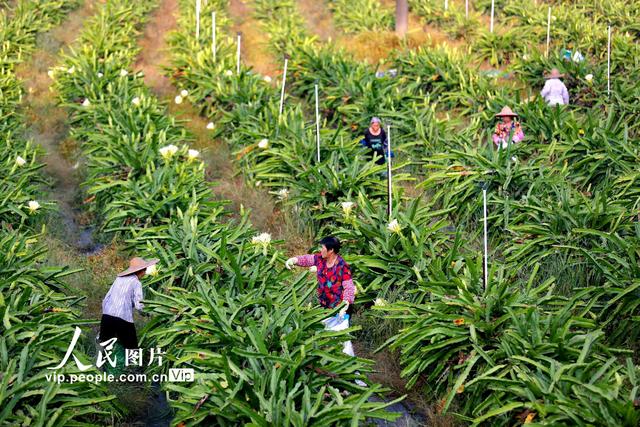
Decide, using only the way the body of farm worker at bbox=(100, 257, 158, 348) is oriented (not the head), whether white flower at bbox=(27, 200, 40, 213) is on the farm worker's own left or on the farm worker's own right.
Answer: on the farm worker's own left

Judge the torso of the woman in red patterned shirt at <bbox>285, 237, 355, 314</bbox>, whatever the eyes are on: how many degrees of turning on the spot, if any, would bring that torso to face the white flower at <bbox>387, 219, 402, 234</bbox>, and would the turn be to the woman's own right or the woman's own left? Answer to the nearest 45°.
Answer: approximately 180°

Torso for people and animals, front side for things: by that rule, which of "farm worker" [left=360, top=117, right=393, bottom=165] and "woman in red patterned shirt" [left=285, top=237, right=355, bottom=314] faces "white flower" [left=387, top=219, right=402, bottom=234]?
the farm worker

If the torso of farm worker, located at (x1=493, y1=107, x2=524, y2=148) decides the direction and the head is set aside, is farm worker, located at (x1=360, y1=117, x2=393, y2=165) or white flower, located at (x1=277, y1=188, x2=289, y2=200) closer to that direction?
the white flower

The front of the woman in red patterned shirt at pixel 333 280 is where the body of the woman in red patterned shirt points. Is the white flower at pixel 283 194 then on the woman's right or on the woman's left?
on the woman's right

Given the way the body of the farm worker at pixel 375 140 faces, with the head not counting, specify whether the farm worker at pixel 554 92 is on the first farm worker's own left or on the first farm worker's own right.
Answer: on the first farm worker's own left

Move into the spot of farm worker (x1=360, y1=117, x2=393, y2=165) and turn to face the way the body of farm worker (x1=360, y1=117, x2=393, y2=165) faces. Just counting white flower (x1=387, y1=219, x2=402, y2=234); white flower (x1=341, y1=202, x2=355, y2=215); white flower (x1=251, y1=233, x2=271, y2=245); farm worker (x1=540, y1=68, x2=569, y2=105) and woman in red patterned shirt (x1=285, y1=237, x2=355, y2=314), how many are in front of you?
4

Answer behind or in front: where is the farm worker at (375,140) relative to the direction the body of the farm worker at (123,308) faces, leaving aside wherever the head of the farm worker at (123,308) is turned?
in front

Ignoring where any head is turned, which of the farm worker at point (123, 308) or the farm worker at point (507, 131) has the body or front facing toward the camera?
the farm worker at point (507, 131)

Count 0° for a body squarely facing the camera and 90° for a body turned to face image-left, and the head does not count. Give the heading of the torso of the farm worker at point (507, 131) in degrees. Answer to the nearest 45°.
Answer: approximately 0°

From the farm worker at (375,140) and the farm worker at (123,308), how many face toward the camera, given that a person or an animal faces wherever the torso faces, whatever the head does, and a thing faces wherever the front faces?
1

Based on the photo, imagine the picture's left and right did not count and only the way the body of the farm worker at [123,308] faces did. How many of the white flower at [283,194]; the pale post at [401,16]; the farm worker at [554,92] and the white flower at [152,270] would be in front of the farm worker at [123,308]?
4

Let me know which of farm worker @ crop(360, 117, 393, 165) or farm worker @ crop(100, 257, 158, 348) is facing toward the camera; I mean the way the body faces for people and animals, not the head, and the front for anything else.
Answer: farm worker @ crop(360, 117, 393, 165)

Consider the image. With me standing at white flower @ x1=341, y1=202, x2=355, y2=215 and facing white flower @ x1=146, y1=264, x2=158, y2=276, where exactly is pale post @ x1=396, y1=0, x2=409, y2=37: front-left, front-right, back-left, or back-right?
back-right

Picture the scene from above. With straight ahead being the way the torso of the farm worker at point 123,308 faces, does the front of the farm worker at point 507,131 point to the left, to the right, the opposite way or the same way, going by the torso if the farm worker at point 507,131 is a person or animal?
the opposite way

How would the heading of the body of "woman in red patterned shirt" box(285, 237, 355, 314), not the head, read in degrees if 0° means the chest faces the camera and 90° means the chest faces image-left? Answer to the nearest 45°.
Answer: approximately 45°

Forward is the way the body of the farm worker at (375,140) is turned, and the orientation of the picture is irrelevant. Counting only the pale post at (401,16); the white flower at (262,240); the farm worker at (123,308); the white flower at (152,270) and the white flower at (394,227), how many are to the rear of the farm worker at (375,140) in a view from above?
1

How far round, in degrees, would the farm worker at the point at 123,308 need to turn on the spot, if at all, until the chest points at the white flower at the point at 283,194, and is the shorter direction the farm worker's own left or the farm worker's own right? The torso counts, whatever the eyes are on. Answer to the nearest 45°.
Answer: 0° — they already face it

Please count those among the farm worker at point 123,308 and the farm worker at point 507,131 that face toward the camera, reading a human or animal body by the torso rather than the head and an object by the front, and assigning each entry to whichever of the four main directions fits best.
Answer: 1
